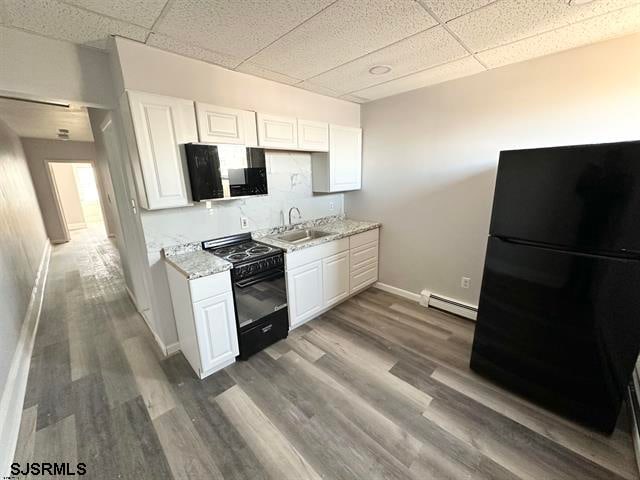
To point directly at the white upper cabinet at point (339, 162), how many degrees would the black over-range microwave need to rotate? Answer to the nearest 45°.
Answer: approximately 90° to its left

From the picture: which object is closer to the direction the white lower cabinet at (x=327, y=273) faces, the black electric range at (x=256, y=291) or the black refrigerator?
the black refrigerator

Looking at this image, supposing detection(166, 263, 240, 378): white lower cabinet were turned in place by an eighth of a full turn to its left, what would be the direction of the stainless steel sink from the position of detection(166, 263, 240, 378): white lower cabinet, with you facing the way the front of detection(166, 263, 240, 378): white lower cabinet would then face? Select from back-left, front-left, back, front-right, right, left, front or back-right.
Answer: front-left

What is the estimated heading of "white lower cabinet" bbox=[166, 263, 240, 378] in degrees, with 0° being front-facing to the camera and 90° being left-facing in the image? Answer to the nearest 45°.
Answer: approximately 315°

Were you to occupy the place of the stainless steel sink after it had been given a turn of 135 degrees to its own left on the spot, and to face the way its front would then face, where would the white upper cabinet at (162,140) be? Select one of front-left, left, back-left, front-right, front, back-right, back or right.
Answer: back-left

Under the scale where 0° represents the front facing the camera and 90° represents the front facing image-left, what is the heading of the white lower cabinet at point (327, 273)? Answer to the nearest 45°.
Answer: approximately 315°

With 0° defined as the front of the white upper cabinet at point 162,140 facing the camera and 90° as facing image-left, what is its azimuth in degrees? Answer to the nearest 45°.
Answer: approximately 315°

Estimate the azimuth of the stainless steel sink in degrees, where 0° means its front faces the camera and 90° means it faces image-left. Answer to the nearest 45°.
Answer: approximately 315°
